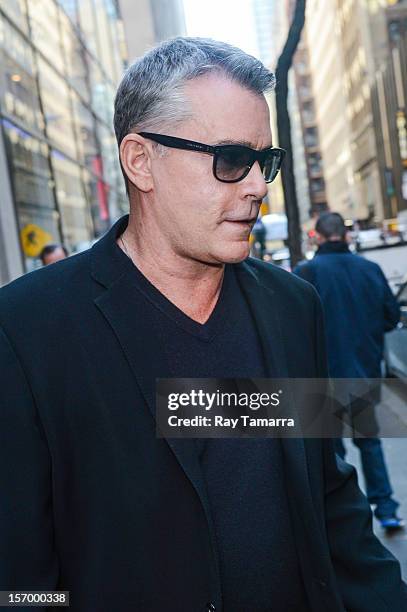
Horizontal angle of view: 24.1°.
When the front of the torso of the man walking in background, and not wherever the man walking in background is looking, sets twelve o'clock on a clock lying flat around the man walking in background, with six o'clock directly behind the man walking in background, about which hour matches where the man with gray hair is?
The man with gray hair is roughly at 6 o'clock from the man walking in background.

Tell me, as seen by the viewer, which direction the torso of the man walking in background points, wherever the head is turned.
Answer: away from the camera

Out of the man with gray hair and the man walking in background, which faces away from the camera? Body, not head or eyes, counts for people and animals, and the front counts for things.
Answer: the man walking in background

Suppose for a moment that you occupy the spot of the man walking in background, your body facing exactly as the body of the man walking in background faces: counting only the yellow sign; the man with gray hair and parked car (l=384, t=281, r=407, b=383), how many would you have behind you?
1

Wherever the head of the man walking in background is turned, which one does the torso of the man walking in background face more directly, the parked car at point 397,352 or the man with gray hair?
the parked car

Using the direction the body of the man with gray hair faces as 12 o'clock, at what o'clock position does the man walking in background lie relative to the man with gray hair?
The man walking in background is roughly at 8 o'clock from the man with gray hair.

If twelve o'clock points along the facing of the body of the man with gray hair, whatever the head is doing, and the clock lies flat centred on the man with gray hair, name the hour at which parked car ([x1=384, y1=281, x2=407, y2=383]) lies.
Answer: The parked car is roughly at 8 o'clock from the man with gray hair.

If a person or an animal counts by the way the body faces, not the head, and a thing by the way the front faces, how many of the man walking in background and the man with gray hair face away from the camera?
1

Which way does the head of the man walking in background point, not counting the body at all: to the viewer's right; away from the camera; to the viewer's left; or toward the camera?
away from the camera
